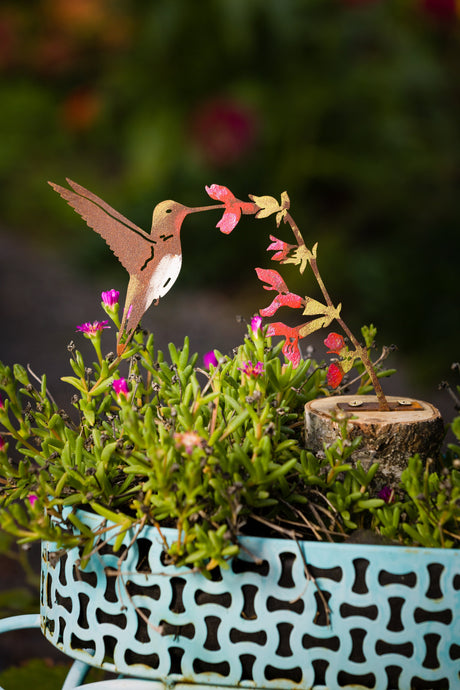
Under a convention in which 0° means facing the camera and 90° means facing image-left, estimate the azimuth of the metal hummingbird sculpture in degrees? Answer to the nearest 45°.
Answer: approximately 270°

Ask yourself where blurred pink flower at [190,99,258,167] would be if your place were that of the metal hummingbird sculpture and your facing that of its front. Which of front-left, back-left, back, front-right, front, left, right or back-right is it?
left
